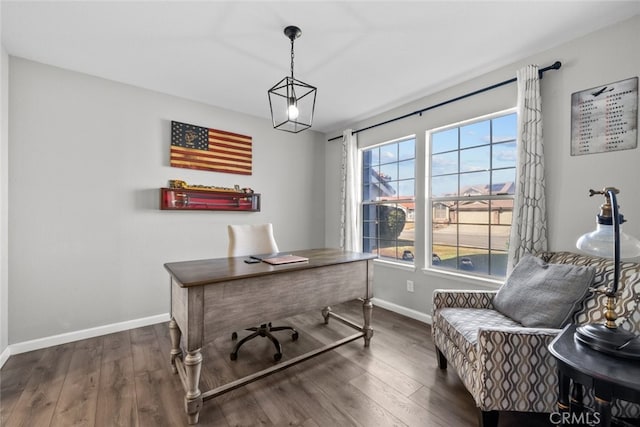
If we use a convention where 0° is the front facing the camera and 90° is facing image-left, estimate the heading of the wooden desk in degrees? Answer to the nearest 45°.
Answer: approximately 135°

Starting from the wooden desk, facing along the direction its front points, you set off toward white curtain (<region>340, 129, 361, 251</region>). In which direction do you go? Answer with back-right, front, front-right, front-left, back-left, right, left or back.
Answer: right

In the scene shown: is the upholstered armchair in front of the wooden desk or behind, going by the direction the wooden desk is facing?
behind

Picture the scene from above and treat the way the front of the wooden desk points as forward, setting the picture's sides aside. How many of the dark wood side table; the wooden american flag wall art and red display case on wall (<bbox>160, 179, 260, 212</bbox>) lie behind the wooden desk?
1

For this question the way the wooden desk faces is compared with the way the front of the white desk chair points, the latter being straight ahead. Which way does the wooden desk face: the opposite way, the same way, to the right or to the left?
the opposite way

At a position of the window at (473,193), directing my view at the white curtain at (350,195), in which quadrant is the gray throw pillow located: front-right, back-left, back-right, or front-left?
back-left

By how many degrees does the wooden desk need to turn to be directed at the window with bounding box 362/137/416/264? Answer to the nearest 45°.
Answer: approximately 90° to its right

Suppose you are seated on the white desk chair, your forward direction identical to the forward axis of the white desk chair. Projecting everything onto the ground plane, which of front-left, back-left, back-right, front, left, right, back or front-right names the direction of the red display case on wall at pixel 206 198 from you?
back

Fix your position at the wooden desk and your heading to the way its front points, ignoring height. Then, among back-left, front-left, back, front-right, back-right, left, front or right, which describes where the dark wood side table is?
back
